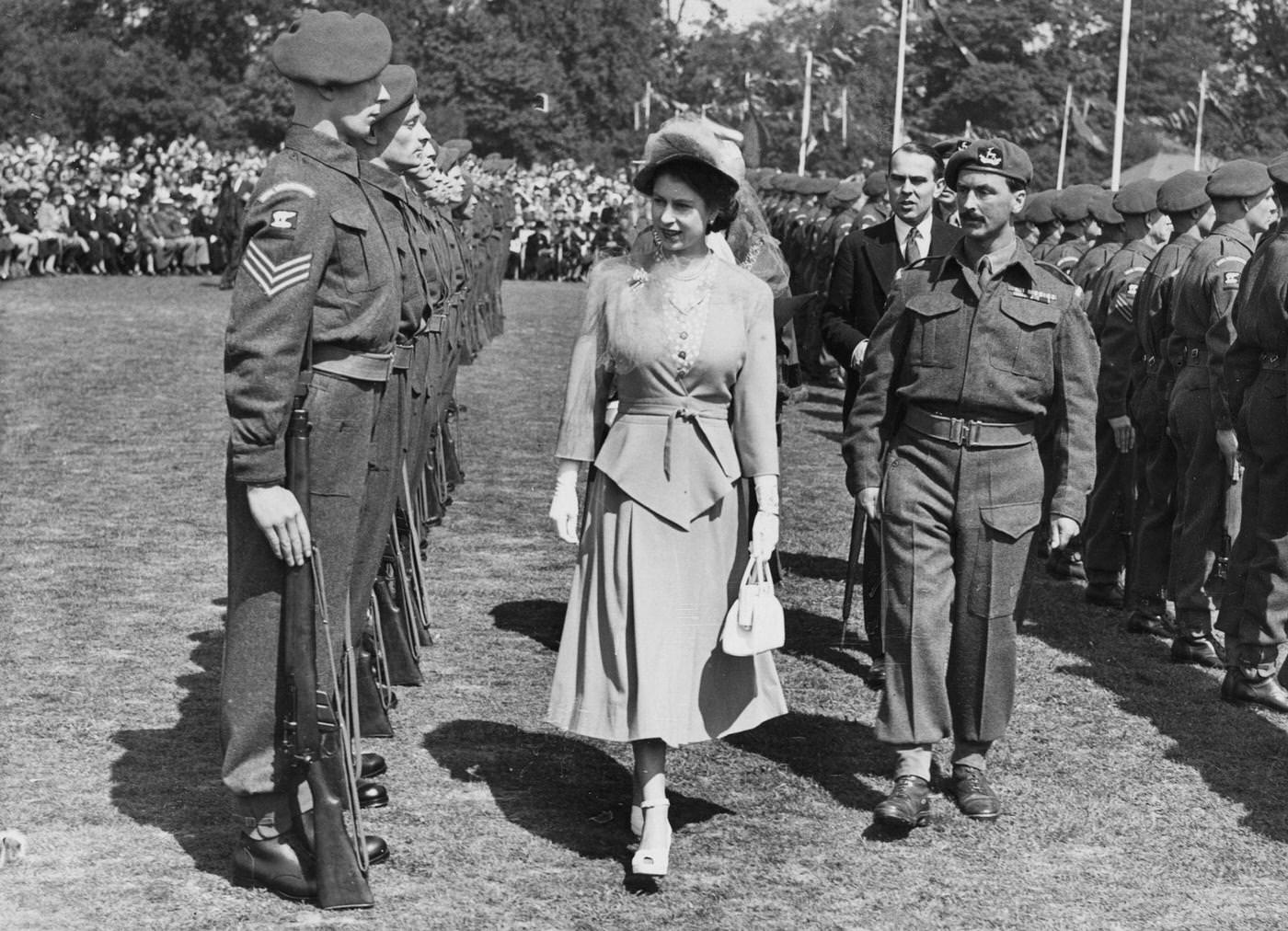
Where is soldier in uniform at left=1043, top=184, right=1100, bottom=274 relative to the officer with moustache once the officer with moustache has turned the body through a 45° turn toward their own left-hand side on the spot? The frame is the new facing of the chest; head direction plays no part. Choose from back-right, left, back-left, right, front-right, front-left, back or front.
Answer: back-left

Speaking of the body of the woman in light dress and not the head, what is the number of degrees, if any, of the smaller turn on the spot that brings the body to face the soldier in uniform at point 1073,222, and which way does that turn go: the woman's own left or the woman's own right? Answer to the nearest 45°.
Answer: approximately 180°

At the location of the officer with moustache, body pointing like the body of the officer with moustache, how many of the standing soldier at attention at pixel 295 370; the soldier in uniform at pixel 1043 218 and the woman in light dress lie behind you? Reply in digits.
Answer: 1

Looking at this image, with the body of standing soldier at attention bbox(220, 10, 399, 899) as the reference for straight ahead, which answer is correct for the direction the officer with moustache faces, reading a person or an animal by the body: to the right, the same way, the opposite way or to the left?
to the right

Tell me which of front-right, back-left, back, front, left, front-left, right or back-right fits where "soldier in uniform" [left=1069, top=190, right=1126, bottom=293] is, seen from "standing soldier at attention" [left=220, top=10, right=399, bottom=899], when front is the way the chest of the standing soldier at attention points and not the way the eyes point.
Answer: front-left

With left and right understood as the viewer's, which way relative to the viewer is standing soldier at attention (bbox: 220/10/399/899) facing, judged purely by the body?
facing to the right of the viewer
